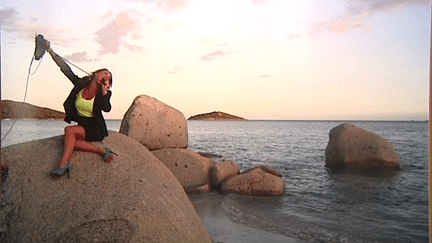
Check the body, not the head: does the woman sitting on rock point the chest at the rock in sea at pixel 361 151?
no

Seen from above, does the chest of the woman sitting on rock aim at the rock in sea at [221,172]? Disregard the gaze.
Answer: no

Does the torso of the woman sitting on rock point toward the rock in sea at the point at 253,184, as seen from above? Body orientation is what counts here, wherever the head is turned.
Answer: no

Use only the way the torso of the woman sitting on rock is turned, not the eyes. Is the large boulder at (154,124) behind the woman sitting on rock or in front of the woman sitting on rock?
behind
